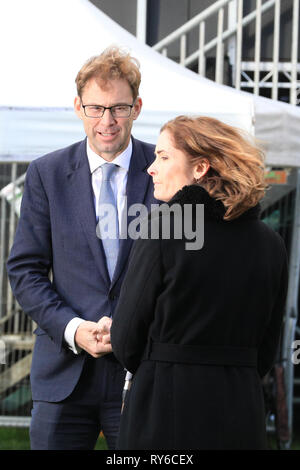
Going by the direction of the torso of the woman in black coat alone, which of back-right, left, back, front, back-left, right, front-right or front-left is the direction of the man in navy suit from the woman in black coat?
front

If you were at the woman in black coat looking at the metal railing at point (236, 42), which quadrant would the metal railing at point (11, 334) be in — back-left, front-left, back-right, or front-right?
front-left

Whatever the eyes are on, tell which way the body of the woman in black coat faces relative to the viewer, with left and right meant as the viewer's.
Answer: facing away from the viewer and to the left of the viewer

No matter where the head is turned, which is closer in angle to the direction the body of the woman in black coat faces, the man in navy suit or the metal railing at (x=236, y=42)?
the man in navy suit

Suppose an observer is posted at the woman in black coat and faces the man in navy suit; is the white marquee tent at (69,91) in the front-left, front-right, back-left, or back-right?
front-right

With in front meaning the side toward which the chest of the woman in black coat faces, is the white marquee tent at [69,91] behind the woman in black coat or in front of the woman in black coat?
in front

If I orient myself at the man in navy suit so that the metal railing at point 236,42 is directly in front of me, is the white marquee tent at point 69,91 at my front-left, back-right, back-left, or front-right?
front-left

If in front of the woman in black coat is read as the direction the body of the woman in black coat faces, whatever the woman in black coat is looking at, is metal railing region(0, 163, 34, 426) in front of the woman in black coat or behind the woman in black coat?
in front

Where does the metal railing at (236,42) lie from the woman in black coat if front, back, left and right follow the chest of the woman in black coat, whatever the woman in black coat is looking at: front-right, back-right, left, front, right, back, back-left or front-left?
front-right

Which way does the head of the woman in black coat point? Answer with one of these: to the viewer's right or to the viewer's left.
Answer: to the viewer's left
